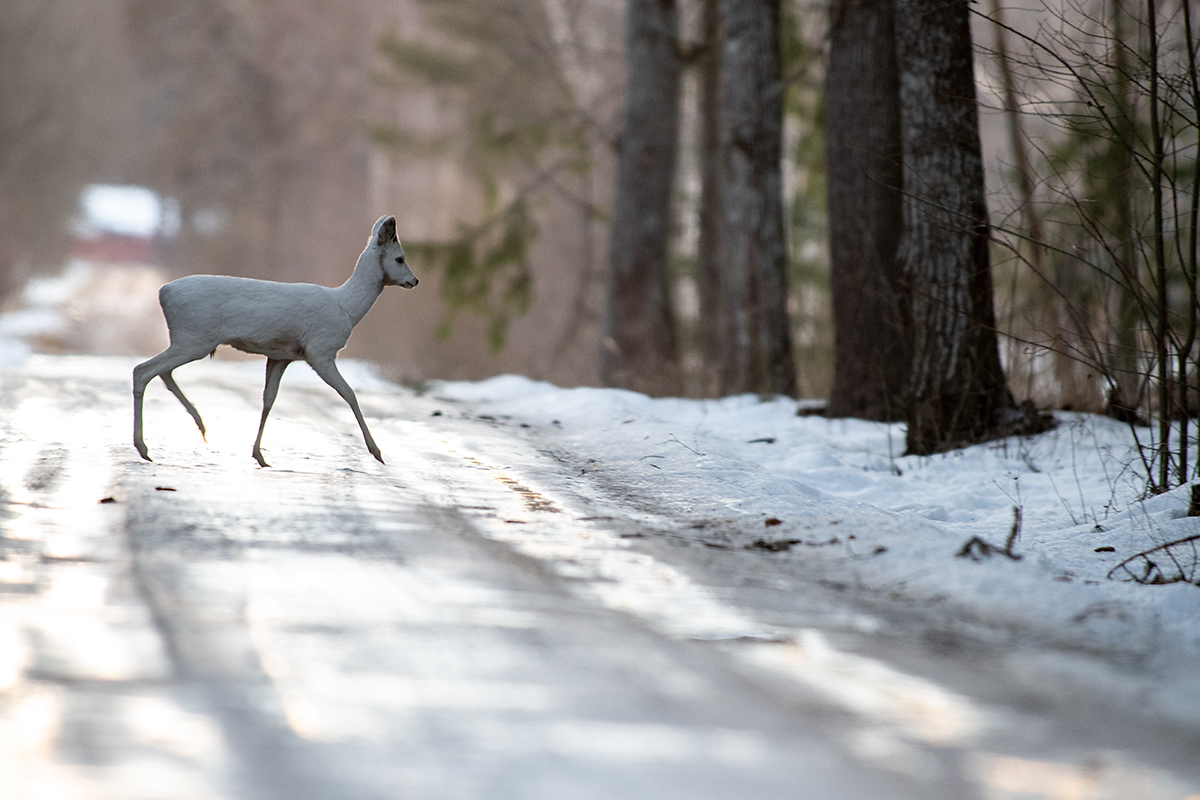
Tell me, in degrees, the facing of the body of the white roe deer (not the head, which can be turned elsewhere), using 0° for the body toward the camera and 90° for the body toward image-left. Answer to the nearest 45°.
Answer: approximately 270°

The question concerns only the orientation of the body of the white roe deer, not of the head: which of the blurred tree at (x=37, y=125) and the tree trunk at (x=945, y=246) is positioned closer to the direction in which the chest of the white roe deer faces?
the tree trunk

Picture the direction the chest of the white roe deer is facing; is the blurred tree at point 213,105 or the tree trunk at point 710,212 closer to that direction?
the tree trunk

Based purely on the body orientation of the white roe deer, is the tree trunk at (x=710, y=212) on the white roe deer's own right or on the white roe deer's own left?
on the white roe deer's own left

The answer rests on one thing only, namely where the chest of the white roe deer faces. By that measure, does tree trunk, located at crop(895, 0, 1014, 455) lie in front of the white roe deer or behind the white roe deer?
in front

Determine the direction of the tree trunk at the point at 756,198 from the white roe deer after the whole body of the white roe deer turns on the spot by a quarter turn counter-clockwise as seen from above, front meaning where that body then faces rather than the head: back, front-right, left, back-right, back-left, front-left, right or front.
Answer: front-right

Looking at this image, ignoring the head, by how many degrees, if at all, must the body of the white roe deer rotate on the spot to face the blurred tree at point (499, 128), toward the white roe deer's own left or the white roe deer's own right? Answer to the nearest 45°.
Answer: approximately 90° to the white roe deer's own left

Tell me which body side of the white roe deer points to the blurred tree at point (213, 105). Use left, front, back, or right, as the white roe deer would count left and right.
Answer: left
